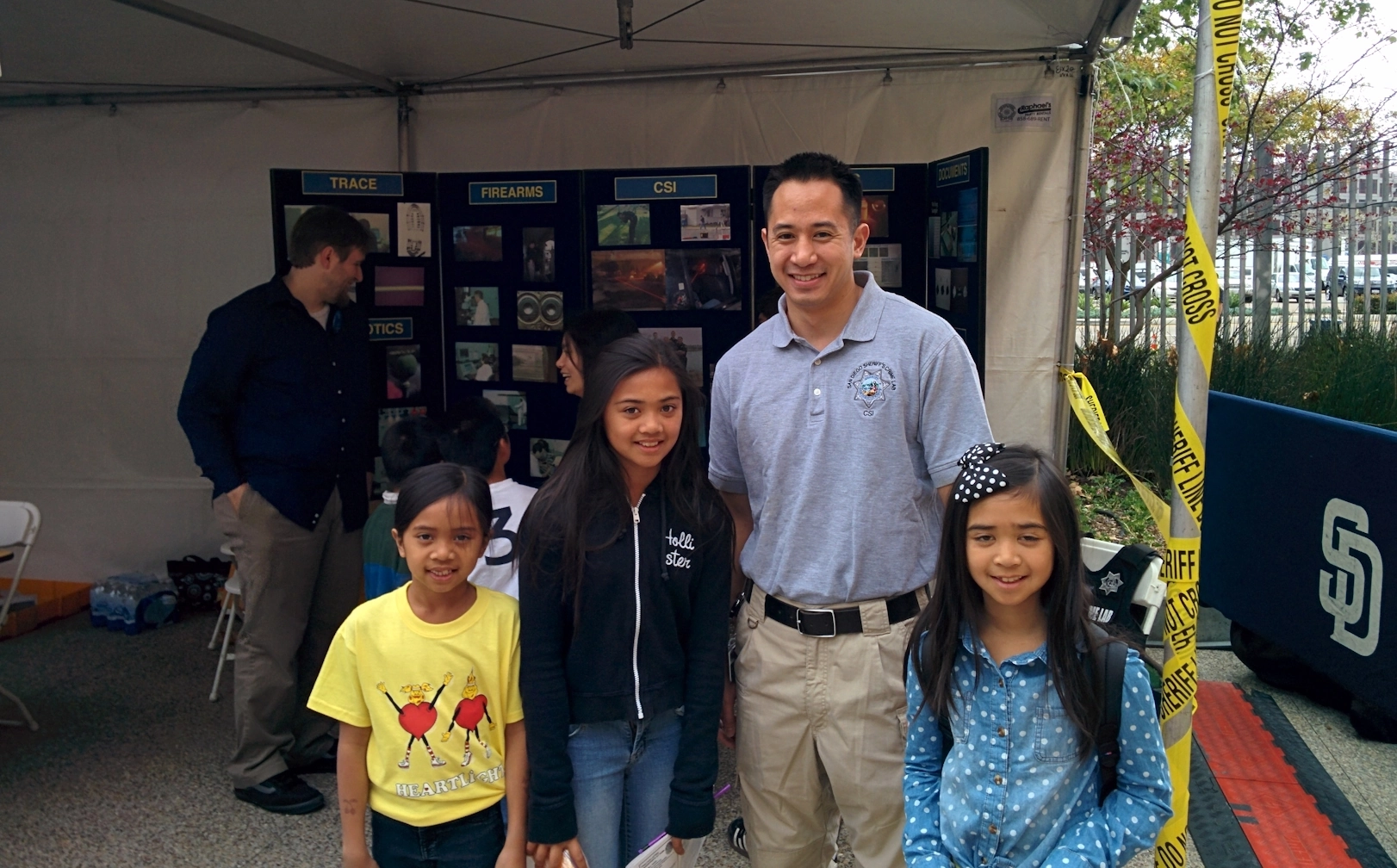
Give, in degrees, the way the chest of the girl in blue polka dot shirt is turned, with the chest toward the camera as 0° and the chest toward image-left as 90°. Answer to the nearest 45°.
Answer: approximately 0°

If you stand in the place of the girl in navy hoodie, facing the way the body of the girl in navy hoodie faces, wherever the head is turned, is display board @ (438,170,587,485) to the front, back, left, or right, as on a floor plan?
back

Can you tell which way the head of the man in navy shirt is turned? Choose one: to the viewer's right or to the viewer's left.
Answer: to the viewer's right

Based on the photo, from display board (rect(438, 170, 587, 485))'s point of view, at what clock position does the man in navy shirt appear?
The man in navy shirt is roughly at 1 o'clock from the display board.

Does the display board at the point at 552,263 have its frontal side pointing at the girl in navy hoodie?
yes
